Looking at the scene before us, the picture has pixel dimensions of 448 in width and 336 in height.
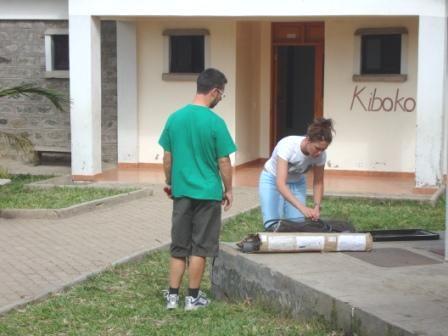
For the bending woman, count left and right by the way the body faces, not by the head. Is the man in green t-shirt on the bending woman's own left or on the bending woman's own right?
on the bending woman's own right

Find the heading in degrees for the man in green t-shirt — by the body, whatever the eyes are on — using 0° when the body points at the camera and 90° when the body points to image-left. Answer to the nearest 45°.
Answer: approximately 225°

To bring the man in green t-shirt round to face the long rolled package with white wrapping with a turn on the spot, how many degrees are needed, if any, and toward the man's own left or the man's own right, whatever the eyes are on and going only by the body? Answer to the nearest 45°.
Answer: approximately 45° to the man's own right

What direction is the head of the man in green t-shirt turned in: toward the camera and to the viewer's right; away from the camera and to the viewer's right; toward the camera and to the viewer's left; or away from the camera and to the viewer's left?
away from the camera and to the viewer's right

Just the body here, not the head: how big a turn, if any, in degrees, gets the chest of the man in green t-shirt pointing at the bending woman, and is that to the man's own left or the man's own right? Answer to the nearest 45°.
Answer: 0° — they already face them
